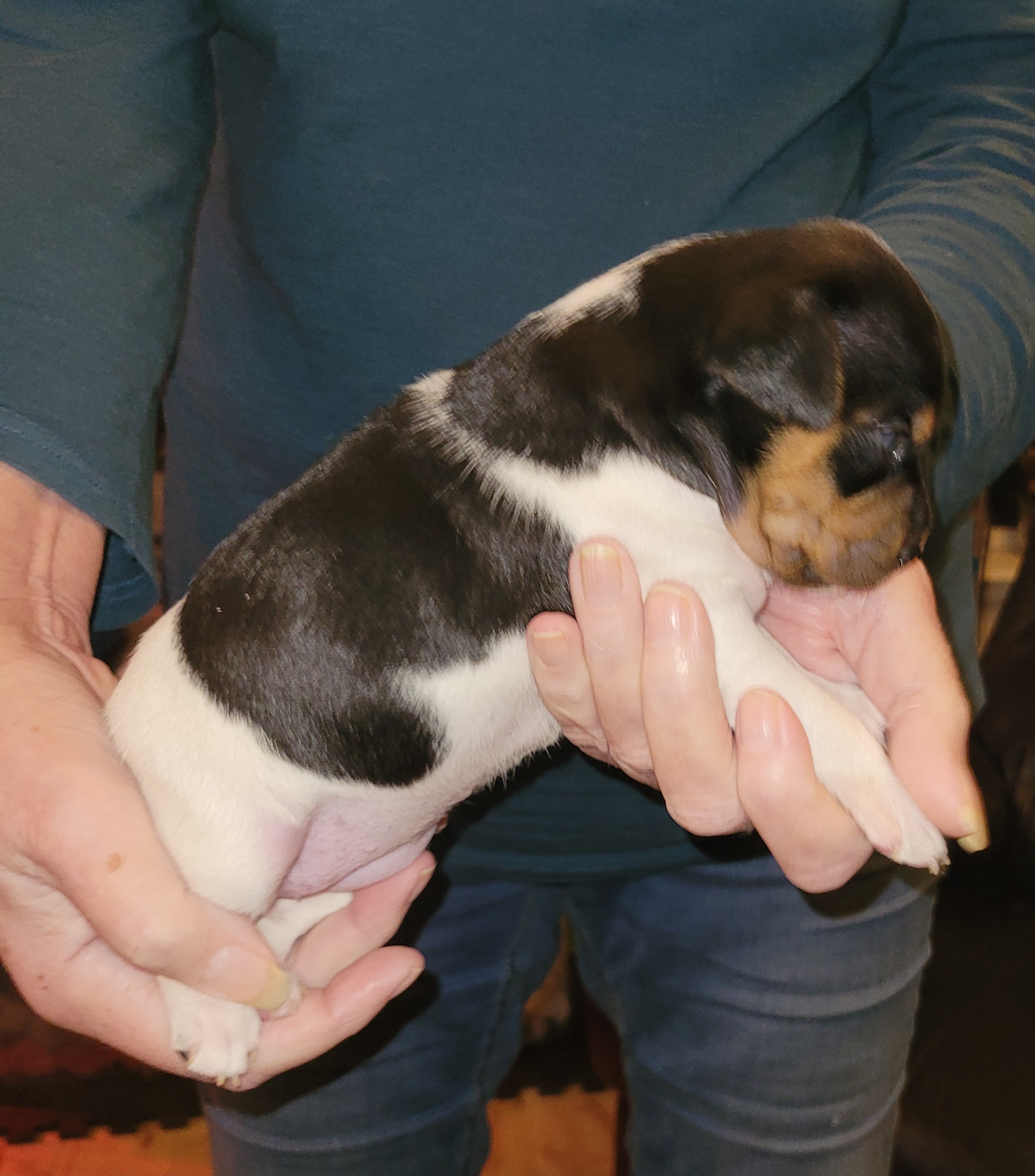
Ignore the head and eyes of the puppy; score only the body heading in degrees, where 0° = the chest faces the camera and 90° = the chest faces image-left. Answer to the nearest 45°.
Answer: approximately 270°
